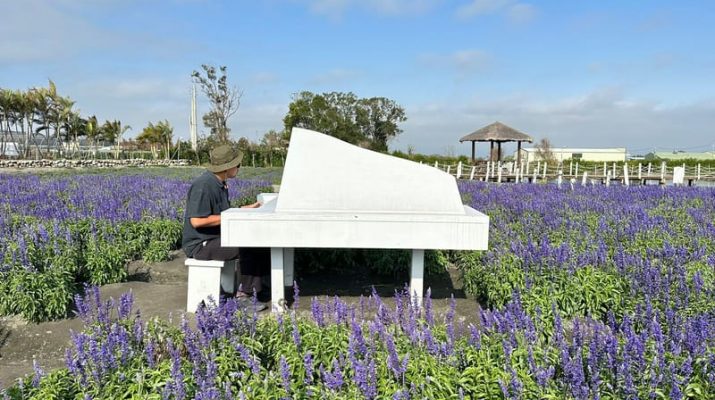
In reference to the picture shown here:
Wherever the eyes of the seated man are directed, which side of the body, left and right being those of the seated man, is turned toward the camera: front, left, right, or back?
right

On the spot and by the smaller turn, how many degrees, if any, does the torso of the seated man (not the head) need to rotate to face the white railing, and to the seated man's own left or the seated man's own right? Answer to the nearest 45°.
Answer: approximately 45° to the seated man's own left

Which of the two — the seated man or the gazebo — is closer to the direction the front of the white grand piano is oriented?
the seated man

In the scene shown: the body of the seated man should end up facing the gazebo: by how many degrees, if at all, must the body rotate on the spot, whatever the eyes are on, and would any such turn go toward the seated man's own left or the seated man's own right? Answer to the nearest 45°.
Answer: approximately 45° to the seated man's own left

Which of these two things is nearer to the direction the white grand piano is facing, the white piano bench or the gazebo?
the white piano bench

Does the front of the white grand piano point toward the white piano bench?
yes

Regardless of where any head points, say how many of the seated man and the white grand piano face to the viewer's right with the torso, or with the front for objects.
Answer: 1

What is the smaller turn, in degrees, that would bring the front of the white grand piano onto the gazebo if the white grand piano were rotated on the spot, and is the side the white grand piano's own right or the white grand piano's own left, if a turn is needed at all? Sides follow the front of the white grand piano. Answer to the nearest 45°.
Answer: approximately 90° to the white grand piano's own right

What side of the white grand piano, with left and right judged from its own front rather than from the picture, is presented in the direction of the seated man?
front

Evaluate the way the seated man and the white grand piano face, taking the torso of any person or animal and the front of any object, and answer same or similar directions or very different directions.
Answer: very different directions

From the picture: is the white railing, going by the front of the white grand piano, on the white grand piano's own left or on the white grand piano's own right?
on the white grand piano's own right

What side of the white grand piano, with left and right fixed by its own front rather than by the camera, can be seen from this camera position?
left
